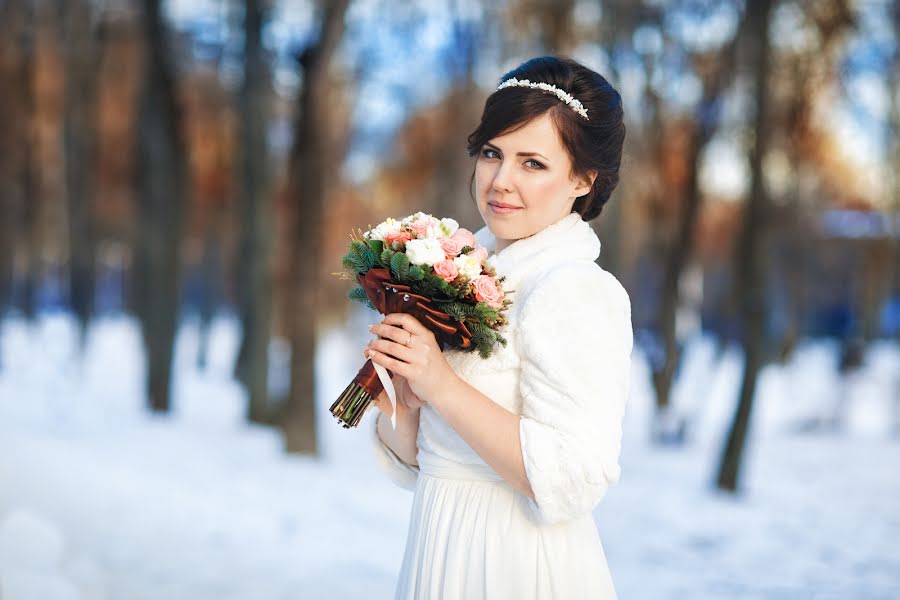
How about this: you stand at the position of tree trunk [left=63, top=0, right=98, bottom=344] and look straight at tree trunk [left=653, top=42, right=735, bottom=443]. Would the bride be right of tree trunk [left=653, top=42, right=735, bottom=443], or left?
right

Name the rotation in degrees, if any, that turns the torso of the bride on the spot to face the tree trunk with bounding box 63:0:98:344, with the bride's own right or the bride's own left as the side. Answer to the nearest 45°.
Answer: approximately 90° to the bride's own right

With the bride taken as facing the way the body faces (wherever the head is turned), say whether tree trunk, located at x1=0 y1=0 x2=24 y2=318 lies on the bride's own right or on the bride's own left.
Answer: on the bride's own right

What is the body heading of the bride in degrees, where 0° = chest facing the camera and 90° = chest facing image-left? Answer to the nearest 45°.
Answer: approximately 45°

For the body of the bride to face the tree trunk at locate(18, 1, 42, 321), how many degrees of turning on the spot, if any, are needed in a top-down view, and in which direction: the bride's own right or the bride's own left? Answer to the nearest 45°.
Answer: approximately 90° to the bride's own right

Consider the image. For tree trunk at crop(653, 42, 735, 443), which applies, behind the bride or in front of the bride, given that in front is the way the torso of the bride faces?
behind
